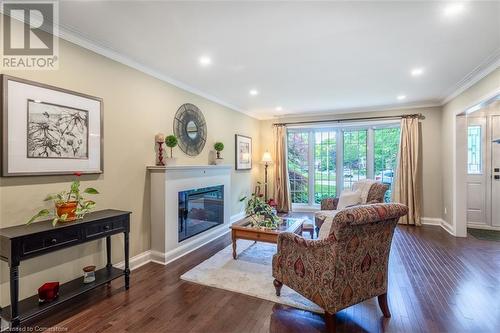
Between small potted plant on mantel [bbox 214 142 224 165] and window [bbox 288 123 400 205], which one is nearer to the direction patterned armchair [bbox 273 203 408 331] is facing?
the small potted plant on mantel

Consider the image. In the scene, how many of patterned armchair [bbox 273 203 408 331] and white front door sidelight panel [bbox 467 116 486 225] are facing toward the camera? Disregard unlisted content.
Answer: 1

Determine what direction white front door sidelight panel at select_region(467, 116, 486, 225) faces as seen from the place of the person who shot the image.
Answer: facing the viewer

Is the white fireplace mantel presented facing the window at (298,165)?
no

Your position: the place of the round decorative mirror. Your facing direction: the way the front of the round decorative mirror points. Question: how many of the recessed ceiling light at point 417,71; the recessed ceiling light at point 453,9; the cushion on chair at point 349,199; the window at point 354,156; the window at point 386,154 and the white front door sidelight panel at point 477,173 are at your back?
0

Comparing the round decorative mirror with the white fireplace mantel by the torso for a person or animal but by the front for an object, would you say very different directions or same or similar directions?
same or similar directions

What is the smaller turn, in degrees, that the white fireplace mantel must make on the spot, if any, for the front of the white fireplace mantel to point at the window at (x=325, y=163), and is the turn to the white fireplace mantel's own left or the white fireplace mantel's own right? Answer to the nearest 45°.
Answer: approximately 90° to the white fireplace mantel's own left

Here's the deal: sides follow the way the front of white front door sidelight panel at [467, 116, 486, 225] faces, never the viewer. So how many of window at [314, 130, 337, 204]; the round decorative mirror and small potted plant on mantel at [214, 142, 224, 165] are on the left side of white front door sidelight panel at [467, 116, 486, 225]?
0

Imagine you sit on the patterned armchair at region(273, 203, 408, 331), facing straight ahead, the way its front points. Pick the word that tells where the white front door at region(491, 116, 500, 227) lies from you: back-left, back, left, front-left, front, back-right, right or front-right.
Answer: right

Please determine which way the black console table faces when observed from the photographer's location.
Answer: facing the viewer and to the right of the viewer

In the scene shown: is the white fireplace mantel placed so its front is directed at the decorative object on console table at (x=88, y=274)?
no

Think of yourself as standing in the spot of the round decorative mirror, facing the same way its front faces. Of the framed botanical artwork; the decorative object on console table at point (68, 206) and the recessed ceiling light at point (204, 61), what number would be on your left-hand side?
0

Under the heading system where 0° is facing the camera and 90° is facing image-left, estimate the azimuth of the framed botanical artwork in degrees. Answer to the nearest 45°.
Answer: approximately 315°

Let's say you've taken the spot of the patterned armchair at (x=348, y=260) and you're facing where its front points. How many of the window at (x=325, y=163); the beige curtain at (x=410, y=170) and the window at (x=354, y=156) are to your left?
0

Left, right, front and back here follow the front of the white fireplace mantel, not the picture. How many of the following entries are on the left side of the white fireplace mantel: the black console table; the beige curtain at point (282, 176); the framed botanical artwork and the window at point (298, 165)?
2

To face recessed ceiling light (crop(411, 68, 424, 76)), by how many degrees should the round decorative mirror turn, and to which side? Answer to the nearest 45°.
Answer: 0° — it already faces it

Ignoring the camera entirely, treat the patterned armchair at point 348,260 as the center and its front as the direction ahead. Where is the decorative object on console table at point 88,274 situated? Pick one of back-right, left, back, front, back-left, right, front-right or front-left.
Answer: front-left

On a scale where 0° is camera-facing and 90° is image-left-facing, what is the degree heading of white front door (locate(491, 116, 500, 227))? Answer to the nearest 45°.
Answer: approximately 0°
